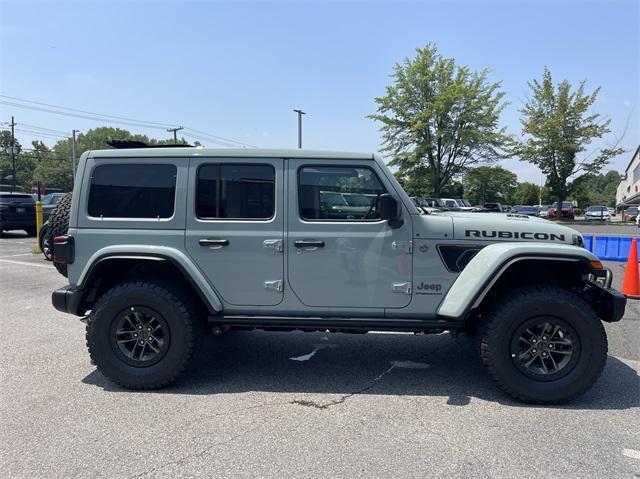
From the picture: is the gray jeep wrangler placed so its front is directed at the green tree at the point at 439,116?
no

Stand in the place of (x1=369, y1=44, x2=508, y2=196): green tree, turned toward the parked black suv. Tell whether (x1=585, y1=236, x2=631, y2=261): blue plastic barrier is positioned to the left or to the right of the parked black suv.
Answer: left

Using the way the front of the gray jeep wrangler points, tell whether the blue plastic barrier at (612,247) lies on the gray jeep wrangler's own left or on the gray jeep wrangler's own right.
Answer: on the gray jeep wrangler's own left

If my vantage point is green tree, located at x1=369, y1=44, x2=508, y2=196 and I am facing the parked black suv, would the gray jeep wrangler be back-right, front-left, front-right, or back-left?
front-left

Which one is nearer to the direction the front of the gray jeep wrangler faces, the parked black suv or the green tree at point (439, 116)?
the green tree

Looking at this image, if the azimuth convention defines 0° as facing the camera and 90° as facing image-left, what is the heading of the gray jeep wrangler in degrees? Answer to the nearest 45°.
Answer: approximately 270°

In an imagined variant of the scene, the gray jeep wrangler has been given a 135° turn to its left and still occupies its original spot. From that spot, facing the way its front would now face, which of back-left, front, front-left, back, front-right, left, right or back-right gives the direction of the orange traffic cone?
right

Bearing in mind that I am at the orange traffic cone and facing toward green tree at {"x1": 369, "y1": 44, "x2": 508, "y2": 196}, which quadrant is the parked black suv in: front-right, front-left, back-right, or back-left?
front-left

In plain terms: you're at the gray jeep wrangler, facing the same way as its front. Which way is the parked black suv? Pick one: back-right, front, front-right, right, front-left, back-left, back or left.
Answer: back-left
